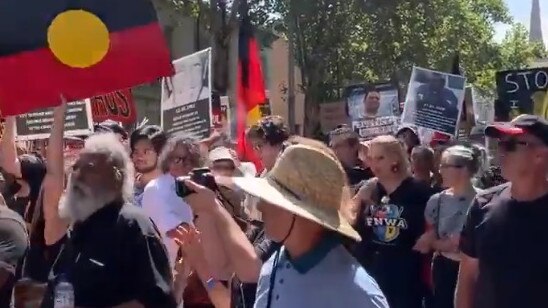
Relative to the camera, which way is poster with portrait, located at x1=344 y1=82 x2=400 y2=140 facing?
toward the camera

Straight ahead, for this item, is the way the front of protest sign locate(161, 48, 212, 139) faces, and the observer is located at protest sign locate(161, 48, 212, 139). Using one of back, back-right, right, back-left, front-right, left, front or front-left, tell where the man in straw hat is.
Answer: front-left

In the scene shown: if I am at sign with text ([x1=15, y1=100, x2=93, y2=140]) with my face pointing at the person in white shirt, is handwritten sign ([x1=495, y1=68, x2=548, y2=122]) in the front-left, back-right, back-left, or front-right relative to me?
front-left

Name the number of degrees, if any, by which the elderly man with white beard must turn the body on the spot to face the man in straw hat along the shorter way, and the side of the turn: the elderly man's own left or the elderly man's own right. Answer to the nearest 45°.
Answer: approximately 90° to the elderly man's own left

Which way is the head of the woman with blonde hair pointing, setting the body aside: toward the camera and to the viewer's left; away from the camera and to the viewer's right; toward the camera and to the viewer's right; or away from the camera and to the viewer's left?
toward the camera and to the viewer's left

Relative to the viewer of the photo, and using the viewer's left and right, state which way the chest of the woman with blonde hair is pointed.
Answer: facing the viewer and to the left of the viewer

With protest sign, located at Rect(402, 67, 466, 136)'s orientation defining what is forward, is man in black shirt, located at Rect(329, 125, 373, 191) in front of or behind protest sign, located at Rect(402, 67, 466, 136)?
in front

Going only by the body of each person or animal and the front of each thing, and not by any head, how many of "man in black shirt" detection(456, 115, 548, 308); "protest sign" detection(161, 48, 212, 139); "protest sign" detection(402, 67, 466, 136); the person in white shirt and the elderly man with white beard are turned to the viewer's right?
1

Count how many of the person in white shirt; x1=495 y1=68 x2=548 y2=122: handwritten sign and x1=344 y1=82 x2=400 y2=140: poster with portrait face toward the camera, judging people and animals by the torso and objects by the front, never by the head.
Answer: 2

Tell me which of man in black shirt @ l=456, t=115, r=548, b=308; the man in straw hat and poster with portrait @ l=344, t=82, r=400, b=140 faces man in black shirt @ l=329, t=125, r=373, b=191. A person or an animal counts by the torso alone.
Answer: the poster with portrait

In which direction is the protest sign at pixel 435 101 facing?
toward the camera

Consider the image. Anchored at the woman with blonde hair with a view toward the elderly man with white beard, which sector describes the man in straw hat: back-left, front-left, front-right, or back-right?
front-left

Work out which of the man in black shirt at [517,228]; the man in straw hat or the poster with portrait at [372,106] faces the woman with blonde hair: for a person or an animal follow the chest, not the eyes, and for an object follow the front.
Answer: the poster with portrait
